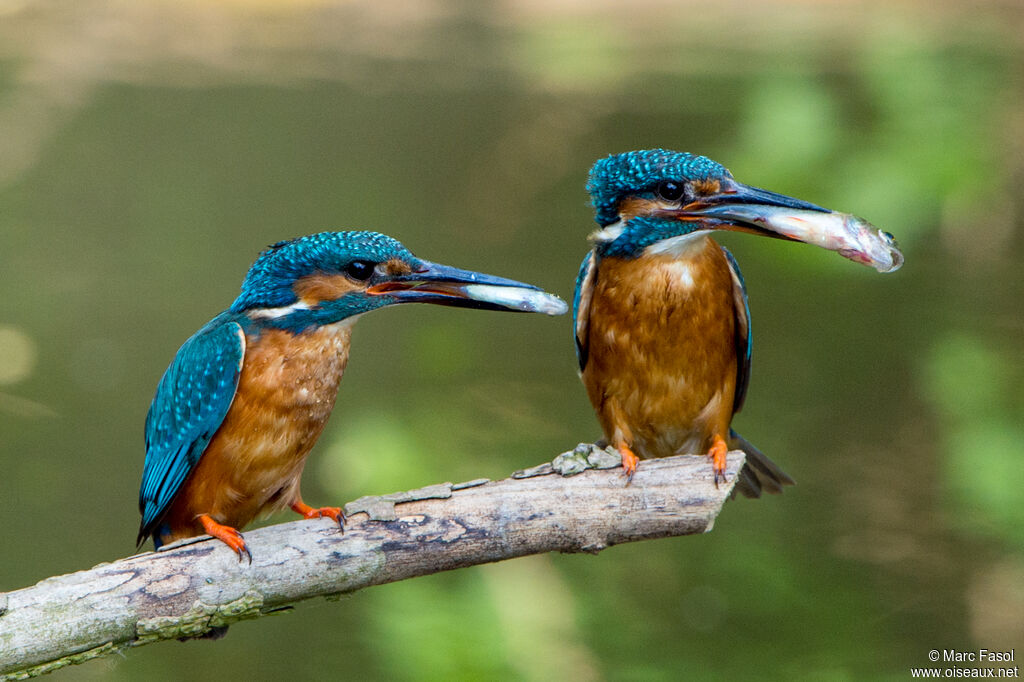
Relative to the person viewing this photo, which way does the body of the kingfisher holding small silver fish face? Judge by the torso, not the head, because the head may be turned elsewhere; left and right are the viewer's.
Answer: facing the viewer and to the right of the viewer

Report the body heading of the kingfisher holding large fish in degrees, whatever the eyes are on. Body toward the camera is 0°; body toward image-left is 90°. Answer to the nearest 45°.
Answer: approximately 0°

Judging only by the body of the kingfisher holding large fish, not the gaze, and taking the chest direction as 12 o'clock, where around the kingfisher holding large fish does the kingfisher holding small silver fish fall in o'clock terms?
The kingfisher holding small silver fish is roughly at 2 o'clock from the kingfisher holding large fish.
